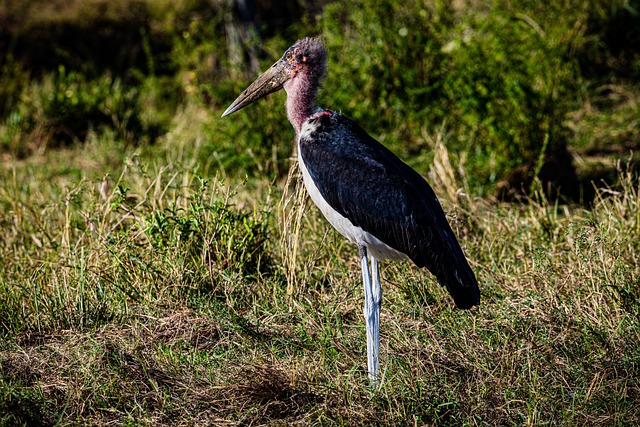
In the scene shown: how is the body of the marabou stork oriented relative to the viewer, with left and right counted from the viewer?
facing to the left of the viewer

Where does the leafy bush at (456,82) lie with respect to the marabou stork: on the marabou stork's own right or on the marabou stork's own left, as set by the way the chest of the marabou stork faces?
on the marabou stork's own right
